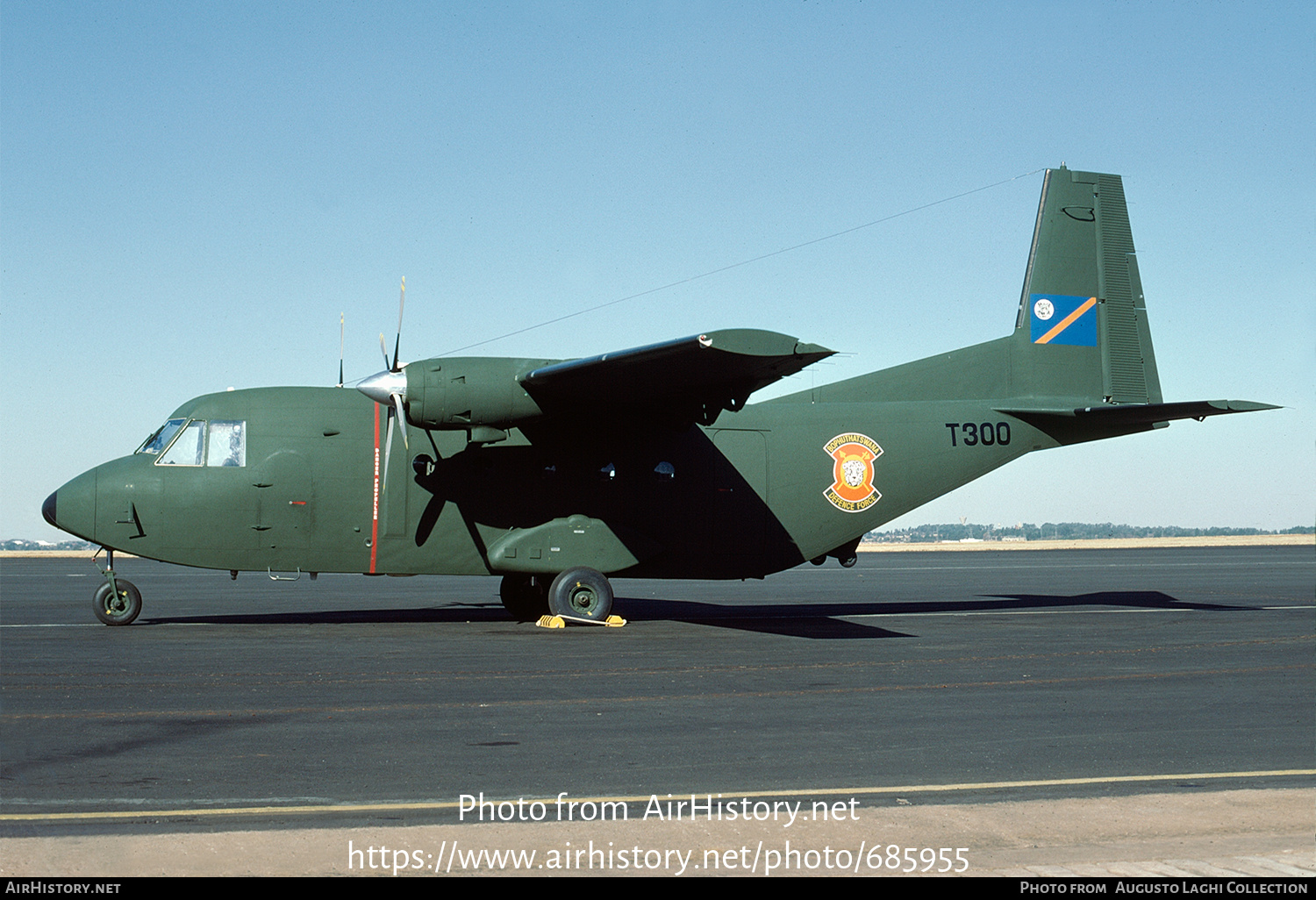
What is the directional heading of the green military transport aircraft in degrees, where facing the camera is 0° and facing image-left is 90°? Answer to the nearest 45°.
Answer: approximately 90°
